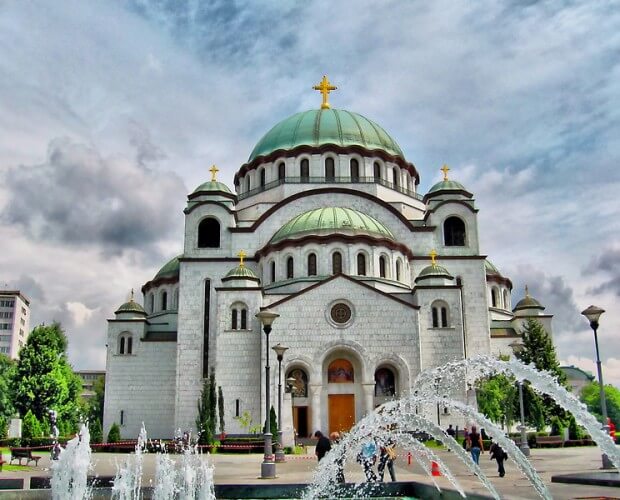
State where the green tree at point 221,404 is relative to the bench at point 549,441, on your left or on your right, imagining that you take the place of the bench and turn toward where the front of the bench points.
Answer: on your right

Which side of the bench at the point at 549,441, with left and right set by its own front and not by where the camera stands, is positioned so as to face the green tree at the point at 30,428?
right

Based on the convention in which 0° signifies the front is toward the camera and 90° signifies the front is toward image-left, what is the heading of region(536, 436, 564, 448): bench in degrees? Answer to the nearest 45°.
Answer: approximately 0°

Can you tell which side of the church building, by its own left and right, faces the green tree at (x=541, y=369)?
left

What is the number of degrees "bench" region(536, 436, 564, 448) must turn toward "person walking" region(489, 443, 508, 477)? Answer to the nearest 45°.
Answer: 0° — it already faces them
